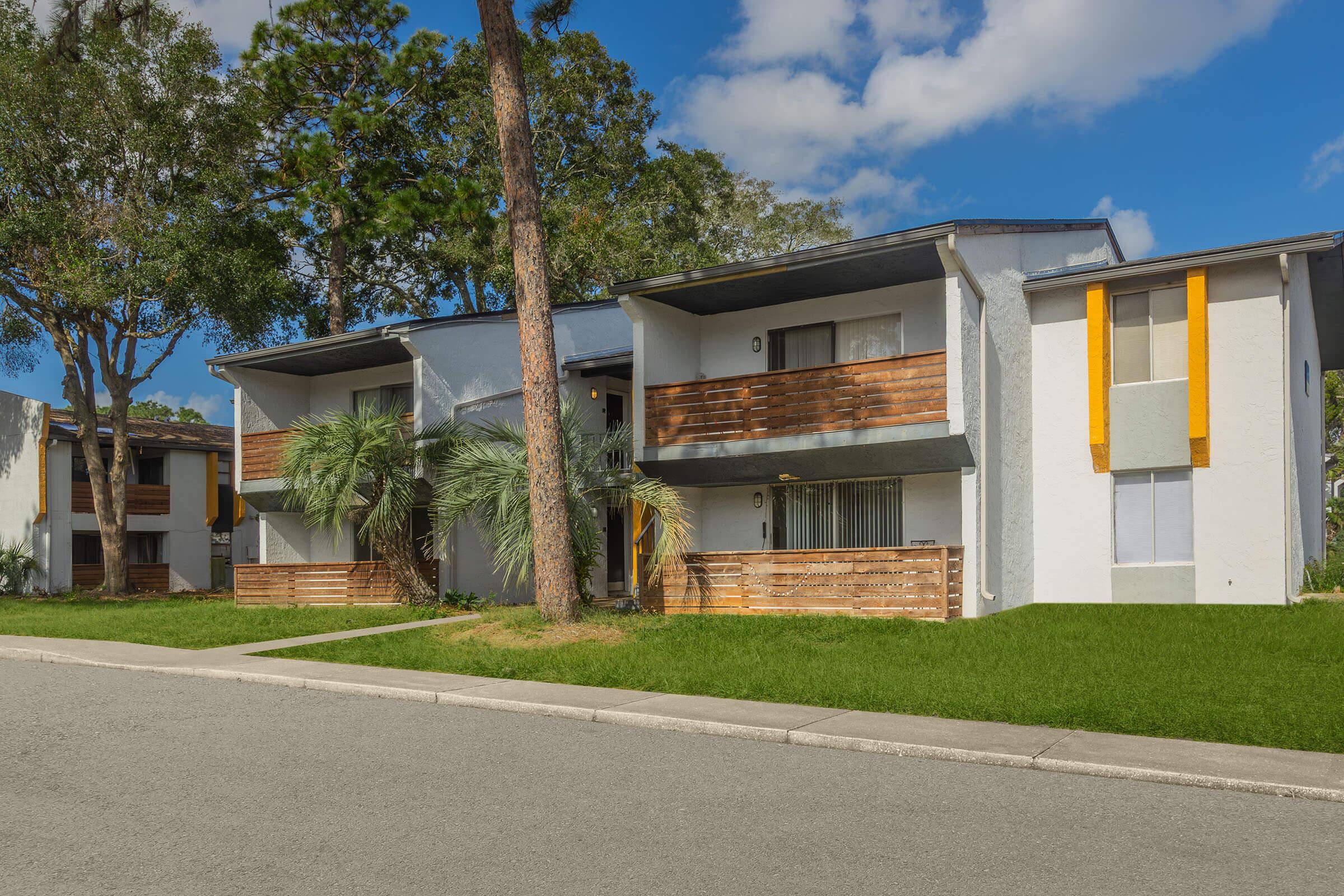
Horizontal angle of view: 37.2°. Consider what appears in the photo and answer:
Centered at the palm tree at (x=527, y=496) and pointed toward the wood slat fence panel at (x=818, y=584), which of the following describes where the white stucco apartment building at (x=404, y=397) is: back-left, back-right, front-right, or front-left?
back-left

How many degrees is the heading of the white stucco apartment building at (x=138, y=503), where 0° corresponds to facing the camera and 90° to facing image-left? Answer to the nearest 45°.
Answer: approximately 0°

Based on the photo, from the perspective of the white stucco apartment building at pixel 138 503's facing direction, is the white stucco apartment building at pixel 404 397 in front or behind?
in front

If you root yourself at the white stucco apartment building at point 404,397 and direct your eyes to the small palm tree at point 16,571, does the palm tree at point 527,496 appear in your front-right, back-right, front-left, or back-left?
back-left

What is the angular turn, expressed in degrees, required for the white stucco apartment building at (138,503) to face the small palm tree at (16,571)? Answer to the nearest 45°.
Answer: approximately 45° to its right

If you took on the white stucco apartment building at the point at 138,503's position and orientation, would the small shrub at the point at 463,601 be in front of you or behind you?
in front
